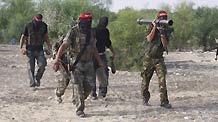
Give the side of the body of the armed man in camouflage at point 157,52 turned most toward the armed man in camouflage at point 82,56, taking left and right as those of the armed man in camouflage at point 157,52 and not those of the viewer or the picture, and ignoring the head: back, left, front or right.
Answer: right

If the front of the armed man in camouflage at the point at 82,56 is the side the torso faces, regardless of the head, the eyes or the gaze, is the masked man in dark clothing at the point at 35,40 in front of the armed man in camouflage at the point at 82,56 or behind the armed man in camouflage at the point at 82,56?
behind

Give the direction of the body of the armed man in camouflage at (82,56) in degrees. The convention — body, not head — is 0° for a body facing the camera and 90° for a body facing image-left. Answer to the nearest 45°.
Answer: approximately 0°

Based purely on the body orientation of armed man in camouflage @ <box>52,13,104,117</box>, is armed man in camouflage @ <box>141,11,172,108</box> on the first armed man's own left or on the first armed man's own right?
on the first armed man's own left

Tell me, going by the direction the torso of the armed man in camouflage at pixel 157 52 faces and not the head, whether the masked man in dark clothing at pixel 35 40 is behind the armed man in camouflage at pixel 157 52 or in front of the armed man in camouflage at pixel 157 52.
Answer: behind

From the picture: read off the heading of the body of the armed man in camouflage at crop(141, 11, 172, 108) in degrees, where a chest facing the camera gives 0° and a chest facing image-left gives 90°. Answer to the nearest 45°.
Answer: approximately 315°
